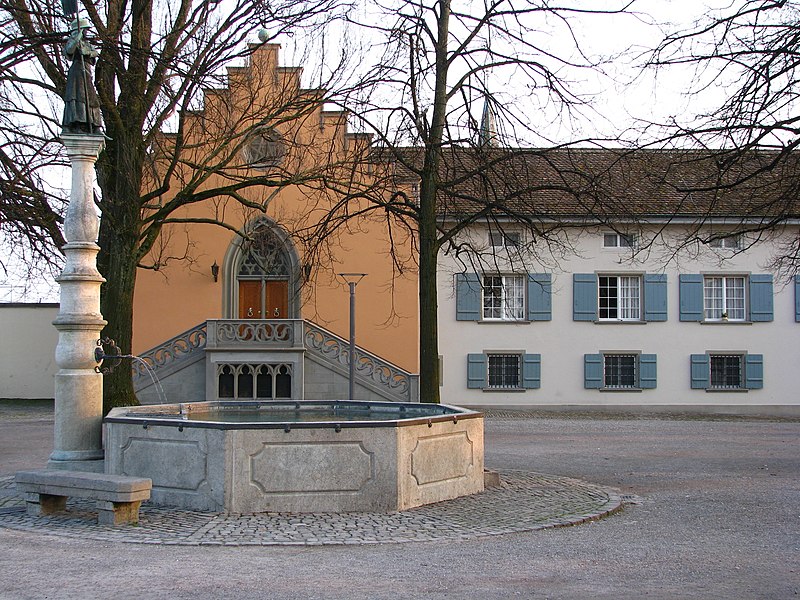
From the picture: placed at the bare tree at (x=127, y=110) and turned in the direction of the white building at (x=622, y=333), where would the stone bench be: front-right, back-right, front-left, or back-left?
back-right

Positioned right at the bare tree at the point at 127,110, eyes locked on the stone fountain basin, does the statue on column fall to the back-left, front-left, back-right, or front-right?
front-right

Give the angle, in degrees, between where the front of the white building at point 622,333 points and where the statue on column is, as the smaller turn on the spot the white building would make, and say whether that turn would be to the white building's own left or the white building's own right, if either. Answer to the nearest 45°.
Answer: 0° — it already faces it

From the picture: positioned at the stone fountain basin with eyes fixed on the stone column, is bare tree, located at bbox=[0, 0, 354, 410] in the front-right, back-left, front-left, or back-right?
front-right

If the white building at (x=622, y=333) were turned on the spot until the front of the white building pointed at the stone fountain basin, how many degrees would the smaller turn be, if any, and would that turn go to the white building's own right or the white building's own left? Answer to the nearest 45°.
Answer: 0° — it already faces it

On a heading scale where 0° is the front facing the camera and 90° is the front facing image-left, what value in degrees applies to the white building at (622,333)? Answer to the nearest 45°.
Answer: approximately 0°

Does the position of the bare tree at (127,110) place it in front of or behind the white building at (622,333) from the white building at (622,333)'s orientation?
in front

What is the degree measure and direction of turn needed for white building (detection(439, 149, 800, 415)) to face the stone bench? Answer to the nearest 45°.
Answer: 0° — it already faces it
